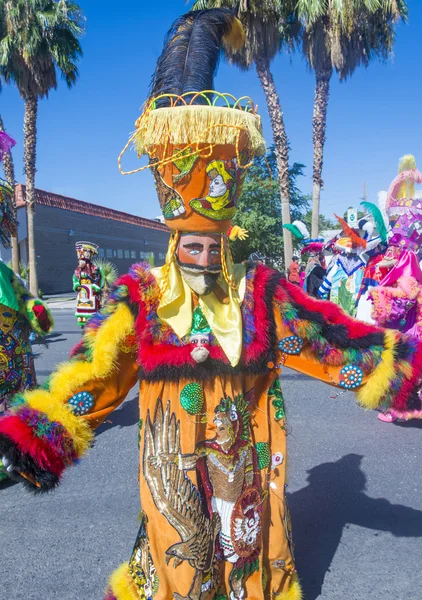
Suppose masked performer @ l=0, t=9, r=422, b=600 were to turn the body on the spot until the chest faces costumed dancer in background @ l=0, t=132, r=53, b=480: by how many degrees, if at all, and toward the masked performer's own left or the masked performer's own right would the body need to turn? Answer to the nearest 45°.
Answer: approximately 135° to the masked performer's own right

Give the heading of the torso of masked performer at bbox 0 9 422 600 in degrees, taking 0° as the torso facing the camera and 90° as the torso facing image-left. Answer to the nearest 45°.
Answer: approximately 0°

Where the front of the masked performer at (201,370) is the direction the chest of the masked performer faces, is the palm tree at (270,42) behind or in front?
behind
